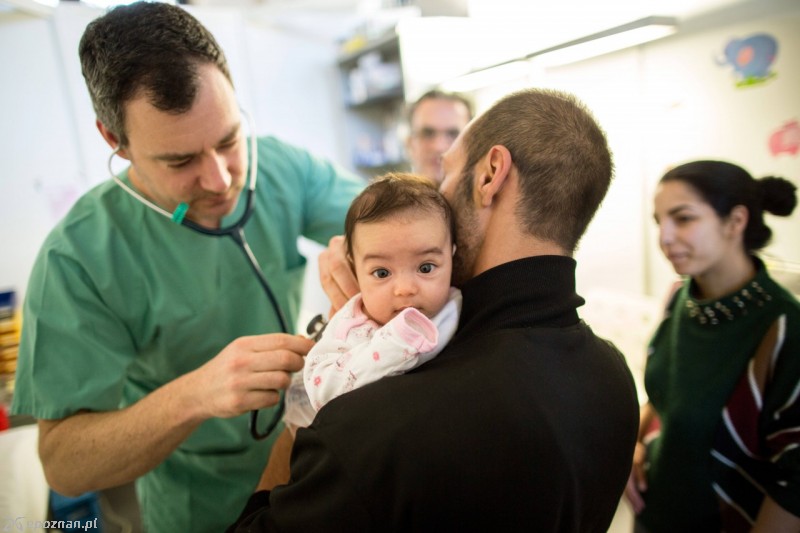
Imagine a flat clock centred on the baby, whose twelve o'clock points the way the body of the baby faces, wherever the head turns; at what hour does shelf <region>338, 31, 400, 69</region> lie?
The shelf is roughly at 6 o'clock from the baby.

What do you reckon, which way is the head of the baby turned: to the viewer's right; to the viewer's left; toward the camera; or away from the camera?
toward the camera

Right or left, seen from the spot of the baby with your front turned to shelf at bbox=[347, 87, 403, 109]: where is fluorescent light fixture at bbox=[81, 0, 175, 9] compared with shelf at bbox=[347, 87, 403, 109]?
left

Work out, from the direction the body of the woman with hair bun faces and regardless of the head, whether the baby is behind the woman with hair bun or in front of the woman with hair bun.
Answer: in front

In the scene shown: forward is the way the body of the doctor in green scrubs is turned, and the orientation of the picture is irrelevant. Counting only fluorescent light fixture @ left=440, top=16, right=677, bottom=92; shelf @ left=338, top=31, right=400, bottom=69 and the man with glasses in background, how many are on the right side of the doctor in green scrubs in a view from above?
0

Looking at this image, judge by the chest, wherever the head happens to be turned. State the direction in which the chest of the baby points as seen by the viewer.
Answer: toward the camera

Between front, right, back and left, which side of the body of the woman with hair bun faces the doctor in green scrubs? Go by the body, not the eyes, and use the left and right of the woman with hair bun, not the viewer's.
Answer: front

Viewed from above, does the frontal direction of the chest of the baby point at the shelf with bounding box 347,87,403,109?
no

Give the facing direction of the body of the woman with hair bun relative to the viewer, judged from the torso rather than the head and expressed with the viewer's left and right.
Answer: facing the viewer and to the left of the viewer

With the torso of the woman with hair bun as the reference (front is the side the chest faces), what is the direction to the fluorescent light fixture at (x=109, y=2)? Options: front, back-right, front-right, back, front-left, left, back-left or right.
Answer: front-right

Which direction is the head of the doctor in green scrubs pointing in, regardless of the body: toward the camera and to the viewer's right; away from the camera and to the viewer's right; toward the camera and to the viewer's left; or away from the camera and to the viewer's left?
toward the camera and to the viewer's right

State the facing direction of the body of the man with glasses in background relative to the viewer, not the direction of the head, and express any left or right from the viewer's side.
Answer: facing the viewer

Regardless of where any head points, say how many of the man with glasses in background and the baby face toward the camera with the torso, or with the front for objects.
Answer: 2

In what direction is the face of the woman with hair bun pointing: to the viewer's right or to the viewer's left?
to the viewer's left

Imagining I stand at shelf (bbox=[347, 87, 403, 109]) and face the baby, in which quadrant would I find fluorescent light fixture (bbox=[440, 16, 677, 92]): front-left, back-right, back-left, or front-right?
front-left
